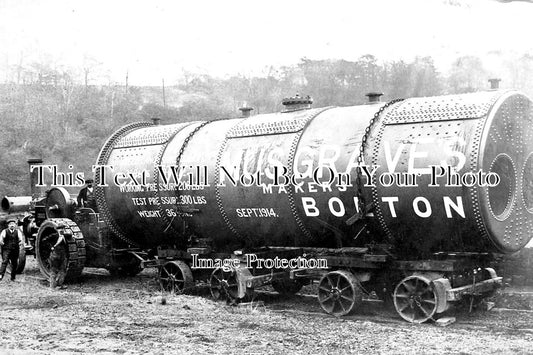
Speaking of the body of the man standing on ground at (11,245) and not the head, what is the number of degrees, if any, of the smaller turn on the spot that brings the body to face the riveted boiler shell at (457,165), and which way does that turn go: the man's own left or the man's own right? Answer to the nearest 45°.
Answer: approximately 45° to the man's own left

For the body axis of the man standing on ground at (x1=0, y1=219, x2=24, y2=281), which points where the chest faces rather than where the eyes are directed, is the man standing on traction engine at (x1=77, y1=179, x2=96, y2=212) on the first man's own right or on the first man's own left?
on the first man's own left

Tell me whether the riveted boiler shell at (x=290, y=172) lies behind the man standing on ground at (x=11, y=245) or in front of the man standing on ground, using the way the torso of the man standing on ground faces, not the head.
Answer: in front

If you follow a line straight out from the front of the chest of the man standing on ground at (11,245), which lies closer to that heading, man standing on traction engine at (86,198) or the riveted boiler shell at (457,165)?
the riveted boiler shell

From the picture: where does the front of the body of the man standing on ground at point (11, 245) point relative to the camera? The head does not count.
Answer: toward the camera

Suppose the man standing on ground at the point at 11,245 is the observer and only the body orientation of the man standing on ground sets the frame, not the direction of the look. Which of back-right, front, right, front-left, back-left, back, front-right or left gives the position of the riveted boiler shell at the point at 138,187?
front-left
